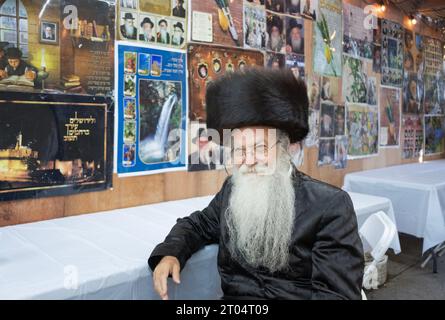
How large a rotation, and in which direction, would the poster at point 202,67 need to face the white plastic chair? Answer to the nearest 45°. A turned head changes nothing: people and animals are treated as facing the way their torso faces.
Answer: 0° — it already faces it

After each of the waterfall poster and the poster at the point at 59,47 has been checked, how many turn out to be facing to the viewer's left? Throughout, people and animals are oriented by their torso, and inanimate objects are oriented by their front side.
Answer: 0

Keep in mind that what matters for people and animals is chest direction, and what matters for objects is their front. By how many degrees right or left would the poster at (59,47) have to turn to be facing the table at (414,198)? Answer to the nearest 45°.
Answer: approximately 90° to its left

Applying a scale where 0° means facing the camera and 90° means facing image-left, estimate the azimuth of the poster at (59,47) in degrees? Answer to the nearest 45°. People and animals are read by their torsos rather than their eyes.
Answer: approximately 0°

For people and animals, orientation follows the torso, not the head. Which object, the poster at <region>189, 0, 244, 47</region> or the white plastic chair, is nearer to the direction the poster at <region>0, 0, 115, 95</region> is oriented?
the white plastic chair

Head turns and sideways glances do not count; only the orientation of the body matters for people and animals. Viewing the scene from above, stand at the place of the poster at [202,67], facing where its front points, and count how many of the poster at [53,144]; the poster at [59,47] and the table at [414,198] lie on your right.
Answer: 2

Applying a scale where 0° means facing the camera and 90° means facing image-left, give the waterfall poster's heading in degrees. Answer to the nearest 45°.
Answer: approximately 315°

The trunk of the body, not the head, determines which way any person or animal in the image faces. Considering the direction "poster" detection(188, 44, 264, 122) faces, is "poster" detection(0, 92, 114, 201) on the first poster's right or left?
on its right

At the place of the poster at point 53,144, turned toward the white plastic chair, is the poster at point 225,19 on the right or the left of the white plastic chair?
left

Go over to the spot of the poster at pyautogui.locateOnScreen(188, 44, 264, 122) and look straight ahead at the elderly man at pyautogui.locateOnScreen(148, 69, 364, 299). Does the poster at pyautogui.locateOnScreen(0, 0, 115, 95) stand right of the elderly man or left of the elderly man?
right
